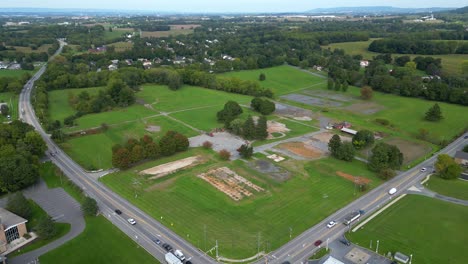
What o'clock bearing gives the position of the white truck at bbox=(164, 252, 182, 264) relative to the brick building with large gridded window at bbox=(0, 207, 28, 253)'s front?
The white truck is roughly at 12 o'clock from the brick building with large gridded window.

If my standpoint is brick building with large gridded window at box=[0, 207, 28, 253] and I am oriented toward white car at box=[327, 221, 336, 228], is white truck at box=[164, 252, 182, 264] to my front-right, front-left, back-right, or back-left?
front-right

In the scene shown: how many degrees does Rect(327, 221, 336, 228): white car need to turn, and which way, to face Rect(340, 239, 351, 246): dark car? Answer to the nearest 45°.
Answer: approximately 90° to its left

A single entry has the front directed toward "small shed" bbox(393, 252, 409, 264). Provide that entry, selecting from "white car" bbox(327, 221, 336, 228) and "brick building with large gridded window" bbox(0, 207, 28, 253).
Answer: the brick building with large gridded window

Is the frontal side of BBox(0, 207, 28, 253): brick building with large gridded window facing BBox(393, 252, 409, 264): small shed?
yes

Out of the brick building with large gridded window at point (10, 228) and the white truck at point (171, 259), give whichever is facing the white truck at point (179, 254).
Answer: the brick building with large gridded window

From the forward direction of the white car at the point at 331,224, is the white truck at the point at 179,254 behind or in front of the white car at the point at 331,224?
in front

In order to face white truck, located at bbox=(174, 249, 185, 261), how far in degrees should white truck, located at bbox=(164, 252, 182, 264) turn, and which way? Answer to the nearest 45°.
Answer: approximately 90° to its left

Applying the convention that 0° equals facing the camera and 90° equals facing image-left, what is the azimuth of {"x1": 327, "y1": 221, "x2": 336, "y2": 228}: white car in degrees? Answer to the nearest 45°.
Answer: approximately 45°

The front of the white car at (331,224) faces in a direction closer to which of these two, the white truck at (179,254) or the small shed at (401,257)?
the white truck

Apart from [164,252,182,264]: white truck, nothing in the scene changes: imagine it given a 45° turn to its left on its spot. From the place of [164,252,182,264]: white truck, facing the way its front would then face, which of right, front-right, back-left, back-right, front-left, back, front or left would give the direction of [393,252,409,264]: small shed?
front

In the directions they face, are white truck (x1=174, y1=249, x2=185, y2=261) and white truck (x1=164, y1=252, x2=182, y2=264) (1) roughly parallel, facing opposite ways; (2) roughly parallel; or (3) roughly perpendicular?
roughly parallel

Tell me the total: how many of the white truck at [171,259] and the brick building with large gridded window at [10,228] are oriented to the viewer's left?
0

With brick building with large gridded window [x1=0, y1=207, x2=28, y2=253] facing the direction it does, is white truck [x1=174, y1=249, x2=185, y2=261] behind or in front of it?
in front

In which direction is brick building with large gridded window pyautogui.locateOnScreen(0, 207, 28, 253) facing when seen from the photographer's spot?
facing the viewer and to the right of the viewer
